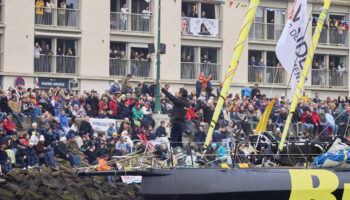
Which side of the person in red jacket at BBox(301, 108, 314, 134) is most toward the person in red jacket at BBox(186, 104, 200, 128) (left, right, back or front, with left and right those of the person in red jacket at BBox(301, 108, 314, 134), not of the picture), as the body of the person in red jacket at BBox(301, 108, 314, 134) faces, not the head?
right

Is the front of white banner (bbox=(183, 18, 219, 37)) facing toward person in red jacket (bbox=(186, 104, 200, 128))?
yes

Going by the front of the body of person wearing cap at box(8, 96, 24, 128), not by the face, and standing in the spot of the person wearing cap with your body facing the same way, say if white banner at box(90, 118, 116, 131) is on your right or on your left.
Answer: on your left

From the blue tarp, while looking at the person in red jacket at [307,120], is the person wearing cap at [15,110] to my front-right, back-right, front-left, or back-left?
front-left

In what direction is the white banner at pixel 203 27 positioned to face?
toward the camera

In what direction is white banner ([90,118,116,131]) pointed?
toward the camera

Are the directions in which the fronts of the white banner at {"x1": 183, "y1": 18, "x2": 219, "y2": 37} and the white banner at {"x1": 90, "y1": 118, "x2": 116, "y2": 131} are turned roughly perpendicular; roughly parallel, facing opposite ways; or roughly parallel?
roughly parallel

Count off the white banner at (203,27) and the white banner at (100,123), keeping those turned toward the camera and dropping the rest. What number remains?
2

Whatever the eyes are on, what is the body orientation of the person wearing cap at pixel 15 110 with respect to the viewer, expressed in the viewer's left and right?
facing the viewer and to the right of the viewer
